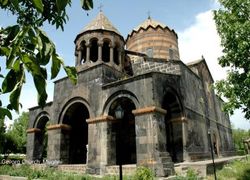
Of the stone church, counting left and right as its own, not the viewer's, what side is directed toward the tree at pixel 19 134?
right

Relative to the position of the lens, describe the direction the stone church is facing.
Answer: facing the viewer and to the left of the viewer

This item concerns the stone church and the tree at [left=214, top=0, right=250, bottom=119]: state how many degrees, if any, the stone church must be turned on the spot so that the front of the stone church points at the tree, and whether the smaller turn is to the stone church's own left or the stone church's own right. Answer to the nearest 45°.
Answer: approximately 90° to the stone church's own left
